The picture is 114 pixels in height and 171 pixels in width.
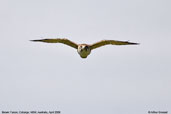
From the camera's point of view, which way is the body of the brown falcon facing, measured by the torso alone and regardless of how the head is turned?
toward the camera
